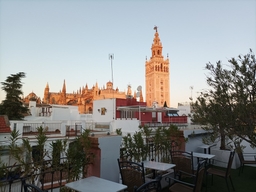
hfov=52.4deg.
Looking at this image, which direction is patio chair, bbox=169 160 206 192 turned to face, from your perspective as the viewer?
facing away from the viewer and to the left of the viewer

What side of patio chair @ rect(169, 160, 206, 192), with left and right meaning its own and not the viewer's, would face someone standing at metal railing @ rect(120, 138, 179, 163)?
front

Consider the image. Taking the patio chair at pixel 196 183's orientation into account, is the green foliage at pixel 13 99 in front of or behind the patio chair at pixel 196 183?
in front

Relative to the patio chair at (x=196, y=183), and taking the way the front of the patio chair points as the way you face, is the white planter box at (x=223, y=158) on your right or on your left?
on your right

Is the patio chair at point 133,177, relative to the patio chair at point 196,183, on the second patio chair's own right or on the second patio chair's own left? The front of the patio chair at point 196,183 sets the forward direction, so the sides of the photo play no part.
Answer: on the second patio chair's own left

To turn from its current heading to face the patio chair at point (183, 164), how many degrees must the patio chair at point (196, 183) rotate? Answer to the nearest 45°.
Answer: approximately 45° to its right

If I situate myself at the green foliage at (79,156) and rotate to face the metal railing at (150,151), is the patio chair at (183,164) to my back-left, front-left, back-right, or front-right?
front-right

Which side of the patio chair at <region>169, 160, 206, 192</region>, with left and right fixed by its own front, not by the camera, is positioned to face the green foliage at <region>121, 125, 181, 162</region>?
right

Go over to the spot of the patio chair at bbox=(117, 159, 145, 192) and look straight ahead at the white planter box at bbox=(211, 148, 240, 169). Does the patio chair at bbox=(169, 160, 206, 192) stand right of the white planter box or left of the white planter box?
right

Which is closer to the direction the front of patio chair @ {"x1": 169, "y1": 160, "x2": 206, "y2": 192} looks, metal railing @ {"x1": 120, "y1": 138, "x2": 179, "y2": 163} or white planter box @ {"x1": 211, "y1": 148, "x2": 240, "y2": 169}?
the metal railing
